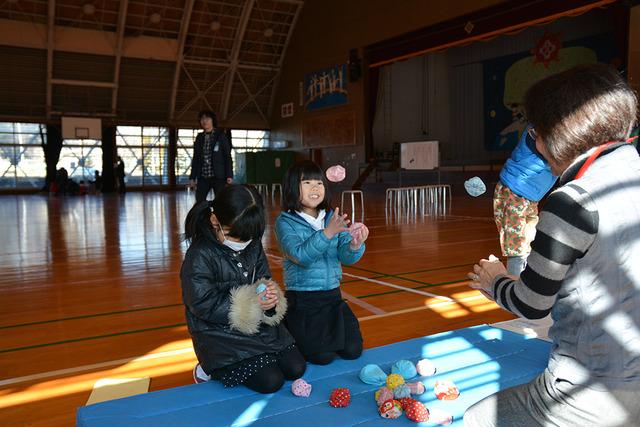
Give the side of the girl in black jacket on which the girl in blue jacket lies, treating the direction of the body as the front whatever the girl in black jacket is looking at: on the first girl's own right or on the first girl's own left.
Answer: on the first girl's own left

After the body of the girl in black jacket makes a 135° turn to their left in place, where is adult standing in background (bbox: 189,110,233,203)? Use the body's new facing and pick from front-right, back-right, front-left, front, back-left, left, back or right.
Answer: front

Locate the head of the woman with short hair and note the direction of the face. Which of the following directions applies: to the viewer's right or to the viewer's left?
to the viewer's left

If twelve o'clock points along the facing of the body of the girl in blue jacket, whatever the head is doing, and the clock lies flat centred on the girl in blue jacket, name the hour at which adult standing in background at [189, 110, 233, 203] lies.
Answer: The adult standing in background is roughly at 7 o'clock from the girl in blue jacket.

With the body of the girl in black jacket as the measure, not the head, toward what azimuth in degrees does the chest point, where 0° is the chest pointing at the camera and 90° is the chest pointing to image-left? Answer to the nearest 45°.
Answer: approximately 315°

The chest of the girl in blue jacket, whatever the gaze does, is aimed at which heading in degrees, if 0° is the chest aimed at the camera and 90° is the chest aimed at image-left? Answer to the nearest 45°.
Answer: approximately 315°

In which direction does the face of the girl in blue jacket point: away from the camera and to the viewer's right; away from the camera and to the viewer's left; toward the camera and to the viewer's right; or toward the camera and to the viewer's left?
toward the camera and to the viewer's right
